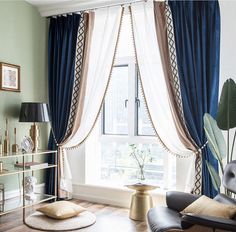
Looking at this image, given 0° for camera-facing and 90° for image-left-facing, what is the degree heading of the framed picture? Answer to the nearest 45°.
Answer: approximately 315°

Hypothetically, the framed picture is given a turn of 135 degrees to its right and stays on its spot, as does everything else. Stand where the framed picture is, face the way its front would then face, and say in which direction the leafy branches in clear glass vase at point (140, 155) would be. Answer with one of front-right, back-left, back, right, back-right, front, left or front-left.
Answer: back

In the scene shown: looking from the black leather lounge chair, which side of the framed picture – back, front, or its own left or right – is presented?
front

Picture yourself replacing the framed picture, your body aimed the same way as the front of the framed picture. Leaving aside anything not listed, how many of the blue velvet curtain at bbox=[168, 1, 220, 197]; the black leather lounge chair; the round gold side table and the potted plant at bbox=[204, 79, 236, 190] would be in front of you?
4

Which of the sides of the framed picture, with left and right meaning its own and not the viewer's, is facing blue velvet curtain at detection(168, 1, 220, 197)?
front

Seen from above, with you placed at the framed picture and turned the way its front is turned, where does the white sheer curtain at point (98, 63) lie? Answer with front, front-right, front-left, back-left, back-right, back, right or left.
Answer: front-left
